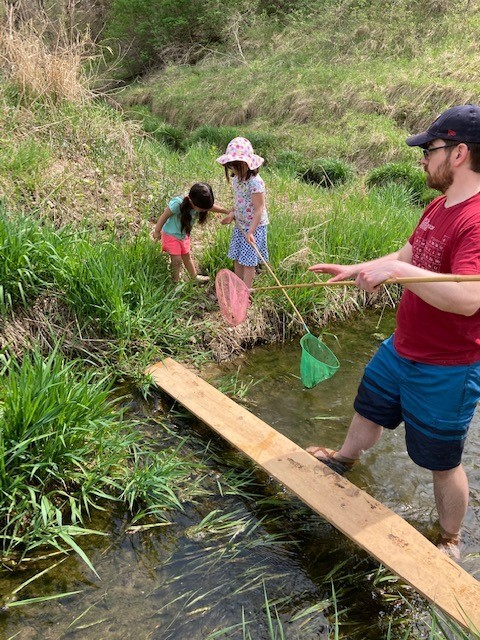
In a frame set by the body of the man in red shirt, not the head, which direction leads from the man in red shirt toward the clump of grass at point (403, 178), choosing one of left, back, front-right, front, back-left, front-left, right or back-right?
back-right

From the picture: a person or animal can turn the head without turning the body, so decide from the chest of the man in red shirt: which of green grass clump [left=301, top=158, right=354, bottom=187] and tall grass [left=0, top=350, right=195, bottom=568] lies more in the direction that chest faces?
the tall grass

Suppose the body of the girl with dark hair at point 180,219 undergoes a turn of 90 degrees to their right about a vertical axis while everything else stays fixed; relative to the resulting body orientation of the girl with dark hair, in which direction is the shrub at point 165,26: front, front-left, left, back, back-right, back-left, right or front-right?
back-right

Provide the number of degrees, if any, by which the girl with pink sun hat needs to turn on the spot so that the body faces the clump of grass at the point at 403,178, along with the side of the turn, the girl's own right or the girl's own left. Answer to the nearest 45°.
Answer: approximately 180°

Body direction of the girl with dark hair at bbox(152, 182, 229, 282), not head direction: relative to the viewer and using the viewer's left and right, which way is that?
facing the viewer and to the right of the viewer

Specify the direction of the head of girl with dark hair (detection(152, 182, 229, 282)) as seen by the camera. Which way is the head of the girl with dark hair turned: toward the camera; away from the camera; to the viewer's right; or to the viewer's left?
to the viewer's right

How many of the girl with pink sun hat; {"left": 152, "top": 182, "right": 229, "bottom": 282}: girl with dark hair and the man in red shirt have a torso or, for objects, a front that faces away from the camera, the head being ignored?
0

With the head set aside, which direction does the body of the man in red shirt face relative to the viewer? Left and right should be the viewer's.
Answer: facing the viewer and to the left of the viewer

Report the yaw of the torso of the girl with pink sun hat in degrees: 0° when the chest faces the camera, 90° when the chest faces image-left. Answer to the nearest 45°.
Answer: approximately 45°

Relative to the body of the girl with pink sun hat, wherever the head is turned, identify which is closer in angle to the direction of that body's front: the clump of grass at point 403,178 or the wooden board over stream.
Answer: the wooden board over stream

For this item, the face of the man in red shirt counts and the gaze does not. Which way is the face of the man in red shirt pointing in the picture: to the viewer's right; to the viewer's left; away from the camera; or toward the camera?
to the viewer's left

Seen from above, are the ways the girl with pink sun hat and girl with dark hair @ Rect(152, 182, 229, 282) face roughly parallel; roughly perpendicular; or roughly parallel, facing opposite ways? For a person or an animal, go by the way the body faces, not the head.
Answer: roughly perpendicular

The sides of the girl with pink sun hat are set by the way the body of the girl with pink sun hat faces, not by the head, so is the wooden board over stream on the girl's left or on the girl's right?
on the girl's left

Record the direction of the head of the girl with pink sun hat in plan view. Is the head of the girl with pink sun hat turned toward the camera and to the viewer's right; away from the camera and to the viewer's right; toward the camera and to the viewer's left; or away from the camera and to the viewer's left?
toward the camera and to the viewer's left
